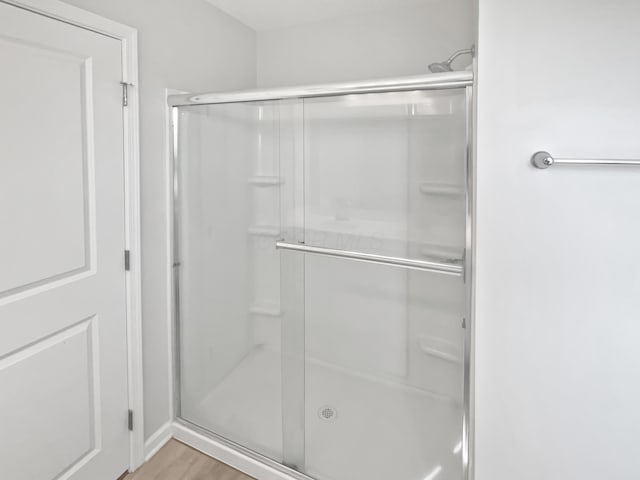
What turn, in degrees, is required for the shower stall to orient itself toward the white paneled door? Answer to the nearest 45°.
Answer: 0° — it already faces it

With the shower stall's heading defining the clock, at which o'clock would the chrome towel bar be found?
The chrome towel bar is roughly at 9 o'clock from the shower stall.

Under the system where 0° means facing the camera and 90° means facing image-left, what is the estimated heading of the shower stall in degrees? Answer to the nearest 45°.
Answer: approximately 45°

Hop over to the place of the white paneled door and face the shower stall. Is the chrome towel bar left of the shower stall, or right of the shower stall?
right
